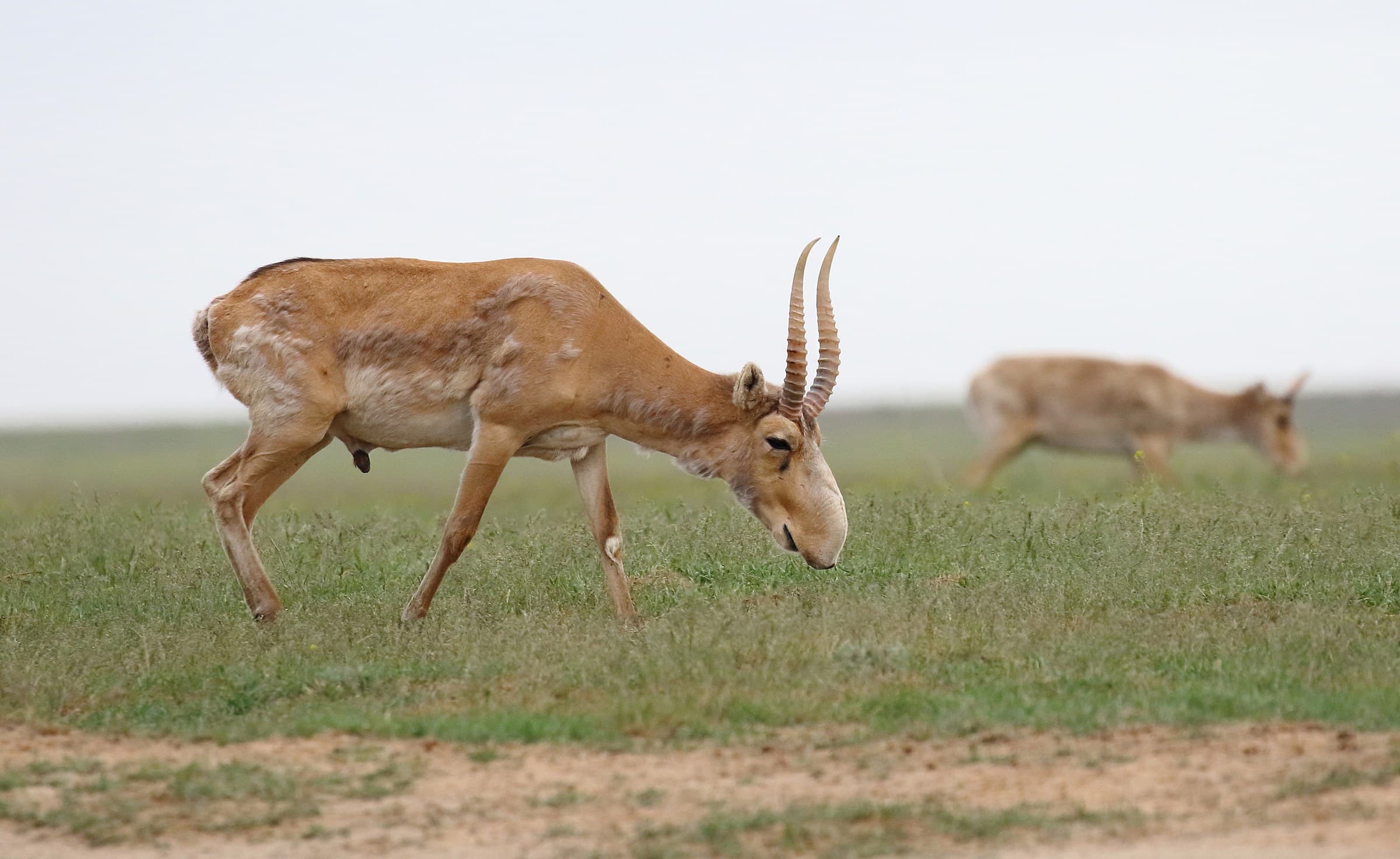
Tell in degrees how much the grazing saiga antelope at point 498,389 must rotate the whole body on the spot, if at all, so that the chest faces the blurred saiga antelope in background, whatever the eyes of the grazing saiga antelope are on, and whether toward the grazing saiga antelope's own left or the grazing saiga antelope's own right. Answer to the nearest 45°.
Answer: approximately 45° to the grazing saiga antelope's own left

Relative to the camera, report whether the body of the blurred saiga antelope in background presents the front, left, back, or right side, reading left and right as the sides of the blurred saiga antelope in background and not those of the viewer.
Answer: right

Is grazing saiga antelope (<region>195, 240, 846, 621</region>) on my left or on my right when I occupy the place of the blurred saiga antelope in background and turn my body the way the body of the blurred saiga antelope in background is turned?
on my right

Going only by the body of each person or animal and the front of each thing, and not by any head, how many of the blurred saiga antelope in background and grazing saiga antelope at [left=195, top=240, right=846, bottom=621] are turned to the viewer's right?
2

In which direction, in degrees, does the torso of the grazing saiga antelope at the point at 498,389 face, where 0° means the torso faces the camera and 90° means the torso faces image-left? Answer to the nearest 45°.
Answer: approximately 270°
